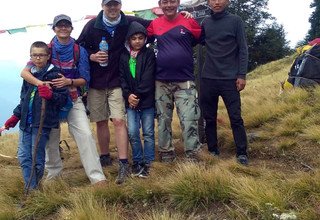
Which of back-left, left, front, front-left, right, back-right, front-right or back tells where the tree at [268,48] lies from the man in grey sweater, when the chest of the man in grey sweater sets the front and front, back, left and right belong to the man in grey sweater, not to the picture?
back

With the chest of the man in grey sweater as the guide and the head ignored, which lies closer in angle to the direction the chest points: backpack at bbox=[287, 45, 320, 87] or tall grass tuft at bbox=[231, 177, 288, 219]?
the tall grass tuft

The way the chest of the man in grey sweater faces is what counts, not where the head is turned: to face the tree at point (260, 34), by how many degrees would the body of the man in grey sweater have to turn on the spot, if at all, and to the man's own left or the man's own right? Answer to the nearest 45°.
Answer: approximately 180°

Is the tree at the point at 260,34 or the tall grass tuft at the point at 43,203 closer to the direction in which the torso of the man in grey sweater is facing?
the tall grass tuft

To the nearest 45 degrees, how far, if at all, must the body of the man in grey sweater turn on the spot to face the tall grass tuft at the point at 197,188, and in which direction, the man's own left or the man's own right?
0° — they already face it

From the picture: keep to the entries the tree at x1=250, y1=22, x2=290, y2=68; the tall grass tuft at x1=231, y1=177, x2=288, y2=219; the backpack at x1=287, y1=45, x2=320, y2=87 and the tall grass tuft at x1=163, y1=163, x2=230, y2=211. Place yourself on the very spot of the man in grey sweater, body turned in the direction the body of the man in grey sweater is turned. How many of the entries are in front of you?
2

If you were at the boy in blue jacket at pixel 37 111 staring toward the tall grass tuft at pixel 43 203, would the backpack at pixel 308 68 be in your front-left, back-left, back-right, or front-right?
back-left

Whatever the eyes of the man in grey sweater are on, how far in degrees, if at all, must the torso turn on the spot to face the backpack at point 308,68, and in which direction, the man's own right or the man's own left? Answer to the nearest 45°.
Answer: approximately 135° to the man's own left

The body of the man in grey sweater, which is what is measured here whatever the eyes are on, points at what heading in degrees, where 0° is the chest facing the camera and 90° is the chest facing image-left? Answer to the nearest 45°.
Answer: approximately 0°
